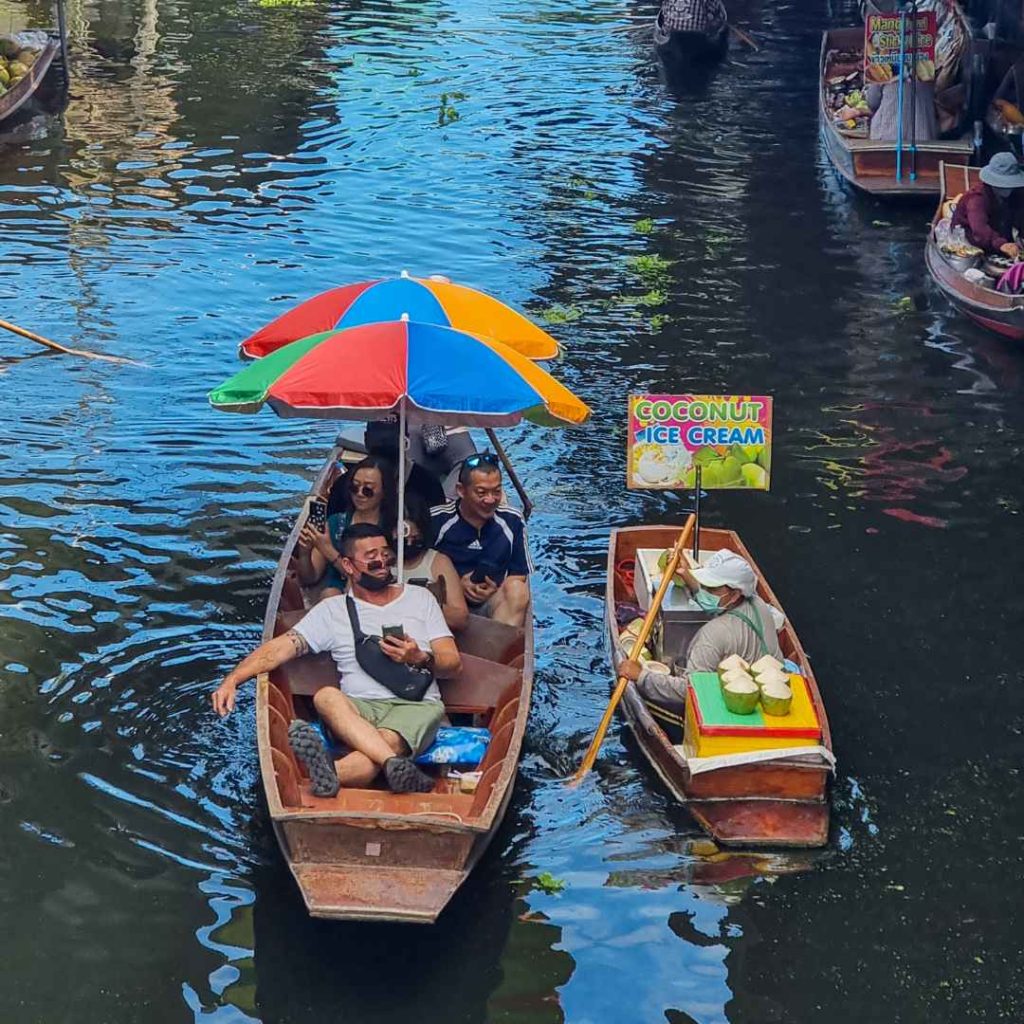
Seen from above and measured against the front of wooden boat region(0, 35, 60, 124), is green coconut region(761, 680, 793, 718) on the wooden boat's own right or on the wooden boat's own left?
on the wooden boat's own right

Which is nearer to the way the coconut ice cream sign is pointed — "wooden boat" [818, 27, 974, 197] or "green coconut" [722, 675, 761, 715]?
the green coconut

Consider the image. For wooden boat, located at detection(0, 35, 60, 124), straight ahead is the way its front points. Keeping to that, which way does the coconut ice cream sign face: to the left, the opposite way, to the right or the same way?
to the right

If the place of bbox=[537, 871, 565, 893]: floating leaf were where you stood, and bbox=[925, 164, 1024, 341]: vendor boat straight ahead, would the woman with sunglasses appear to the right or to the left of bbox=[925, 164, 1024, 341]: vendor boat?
left

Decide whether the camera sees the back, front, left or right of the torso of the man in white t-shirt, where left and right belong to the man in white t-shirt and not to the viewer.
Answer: front

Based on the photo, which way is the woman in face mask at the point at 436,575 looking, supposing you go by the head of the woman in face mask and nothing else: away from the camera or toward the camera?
toward the camera

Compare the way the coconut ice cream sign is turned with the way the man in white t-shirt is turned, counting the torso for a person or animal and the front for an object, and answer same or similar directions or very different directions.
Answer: same or similar directions

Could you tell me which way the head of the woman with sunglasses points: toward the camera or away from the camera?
toward the camera

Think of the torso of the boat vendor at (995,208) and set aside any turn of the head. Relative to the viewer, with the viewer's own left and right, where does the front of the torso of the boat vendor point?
facing the viewer and to the right of the viewer

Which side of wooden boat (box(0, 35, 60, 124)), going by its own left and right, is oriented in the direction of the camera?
right
